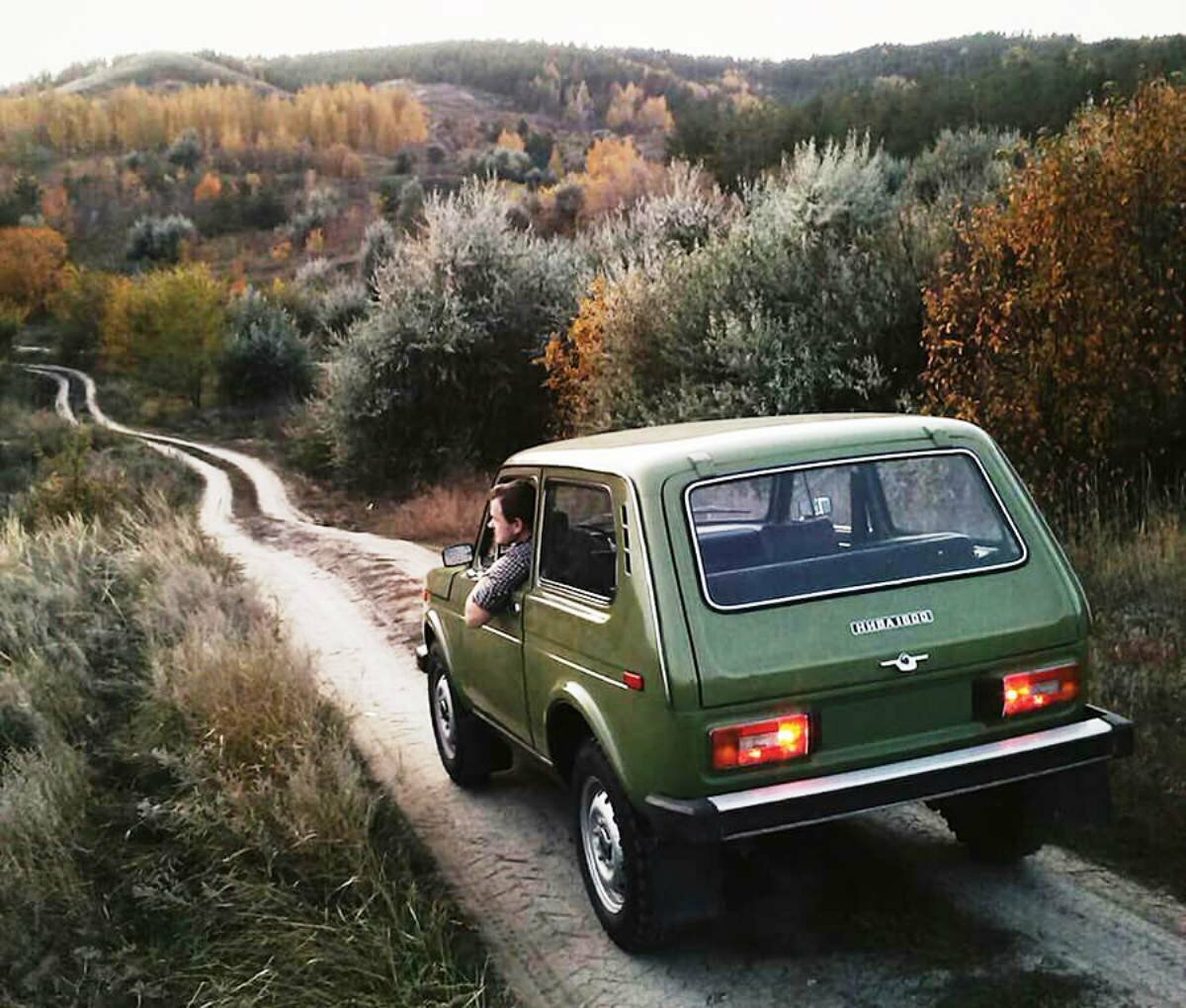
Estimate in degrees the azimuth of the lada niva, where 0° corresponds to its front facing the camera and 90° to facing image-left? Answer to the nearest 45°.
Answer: approximately 135°

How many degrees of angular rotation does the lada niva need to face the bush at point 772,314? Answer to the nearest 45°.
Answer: approximately 45° to its right

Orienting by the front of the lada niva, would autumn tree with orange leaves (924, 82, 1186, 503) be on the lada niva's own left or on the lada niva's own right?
on the lada niva's own right

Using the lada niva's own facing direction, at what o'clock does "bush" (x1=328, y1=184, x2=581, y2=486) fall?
The bush is roughly at 1 o'clock from the lada niva.

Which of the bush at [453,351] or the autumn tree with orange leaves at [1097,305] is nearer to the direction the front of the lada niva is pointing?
the bush
